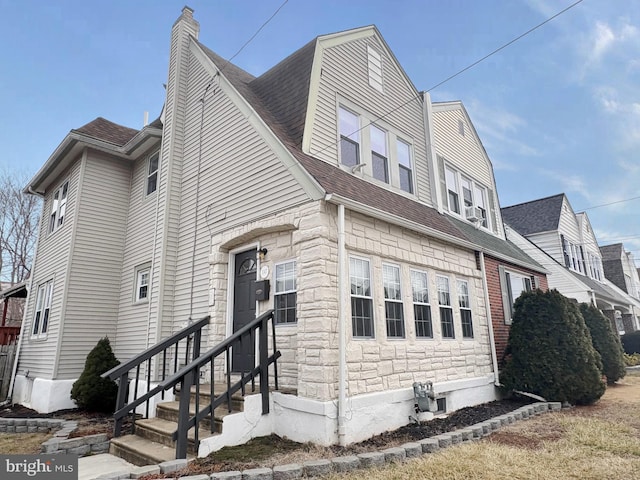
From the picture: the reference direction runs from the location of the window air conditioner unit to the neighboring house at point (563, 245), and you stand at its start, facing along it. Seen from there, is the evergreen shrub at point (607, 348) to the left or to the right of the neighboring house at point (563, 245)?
right

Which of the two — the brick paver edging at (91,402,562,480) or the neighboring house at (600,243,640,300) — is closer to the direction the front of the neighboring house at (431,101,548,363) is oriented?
the brick paver edging

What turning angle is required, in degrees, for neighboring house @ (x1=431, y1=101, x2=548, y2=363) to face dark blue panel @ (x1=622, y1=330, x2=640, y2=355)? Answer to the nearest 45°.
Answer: approximately 90° to its left

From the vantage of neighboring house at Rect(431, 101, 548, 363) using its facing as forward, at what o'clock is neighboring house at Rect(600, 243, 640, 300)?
neighboring house at Rect(600, 243, 640, 300) is roughly at 8 o'clock from neighboring house at Rect(431, 101, 548, 363).

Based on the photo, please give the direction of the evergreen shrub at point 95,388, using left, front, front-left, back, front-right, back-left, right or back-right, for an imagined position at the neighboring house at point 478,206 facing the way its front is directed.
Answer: right

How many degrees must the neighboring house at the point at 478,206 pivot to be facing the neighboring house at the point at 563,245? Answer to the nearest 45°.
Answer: approximately 135° to its left

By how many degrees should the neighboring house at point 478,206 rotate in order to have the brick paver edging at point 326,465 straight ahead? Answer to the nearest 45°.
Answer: approximately 45° to its right
